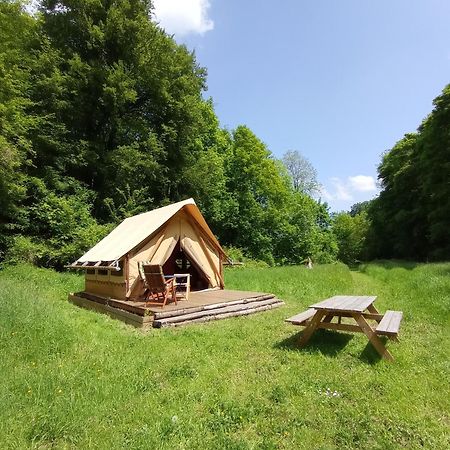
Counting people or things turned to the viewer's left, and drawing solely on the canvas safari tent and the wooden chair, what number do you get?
0

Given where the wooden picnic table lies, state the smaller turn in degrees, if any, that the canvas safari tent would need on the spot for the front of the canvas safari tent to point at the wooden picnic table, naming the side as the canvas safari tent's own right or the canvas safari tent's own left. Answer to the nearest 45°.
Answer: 0° — it already faces it

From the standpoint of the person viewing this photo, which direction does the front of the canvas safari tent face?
facing the viewer and to the right of the viewer

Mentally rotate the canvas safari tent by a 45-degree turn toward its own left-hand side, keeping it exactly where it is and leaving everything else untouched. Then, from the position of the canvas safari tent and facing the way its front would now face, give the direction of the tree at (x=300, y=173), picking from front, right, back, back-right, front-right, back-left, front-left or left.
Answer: front-left

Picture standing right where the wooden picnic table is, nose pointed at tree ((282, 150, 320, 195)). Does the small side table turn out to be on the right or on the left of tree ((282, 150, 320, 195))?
left
